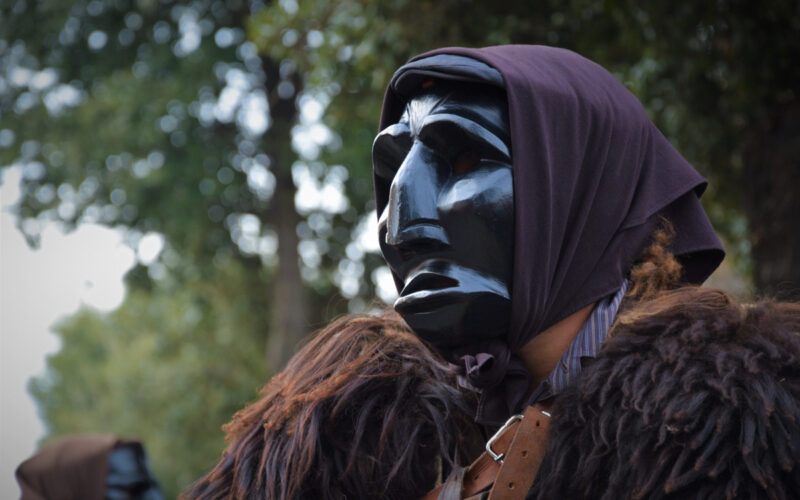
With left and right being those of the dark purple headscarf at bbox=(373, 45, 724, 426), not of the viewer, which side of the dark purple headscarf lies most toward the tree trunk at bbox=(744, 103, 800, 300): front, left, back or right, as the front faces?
back

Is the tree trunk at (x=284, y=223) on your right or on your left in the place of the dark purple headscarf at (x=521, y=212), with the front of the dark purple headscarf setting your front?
on your right

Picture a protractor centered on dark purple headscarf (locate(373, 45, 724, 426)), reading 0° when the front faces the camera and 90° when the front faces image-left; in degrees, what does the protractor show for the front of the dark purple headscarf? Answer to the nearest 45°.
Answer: approximately 45°
